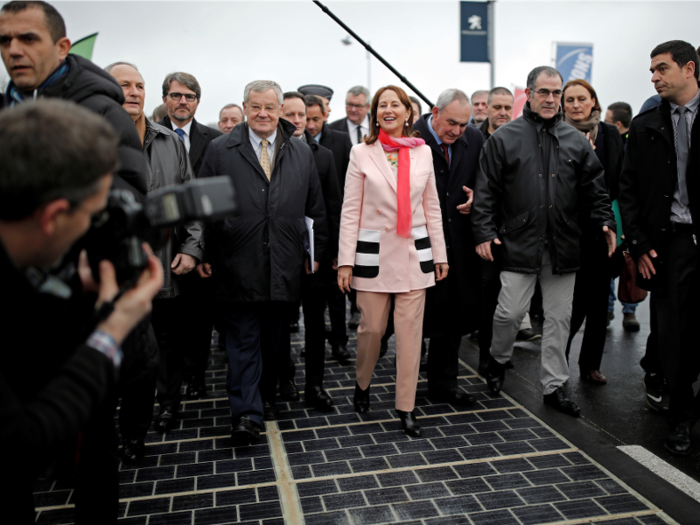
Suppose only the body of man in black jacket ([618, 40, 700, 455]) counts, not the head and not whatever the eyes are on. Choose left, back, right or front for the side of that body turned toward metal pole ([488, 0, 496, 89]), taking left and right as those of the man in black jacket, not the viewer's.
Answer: back

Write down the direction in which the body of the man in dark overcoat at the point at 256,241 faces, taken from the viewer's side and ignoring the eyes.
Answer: toward the camera

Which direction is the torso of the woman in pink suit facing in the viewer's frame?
toward the camera

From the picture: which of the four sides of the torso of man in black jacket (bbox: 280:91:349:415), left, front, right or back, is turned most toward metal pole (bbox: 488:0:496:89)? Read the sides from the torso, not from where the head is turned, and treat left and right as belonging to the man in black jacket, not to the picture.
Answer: back

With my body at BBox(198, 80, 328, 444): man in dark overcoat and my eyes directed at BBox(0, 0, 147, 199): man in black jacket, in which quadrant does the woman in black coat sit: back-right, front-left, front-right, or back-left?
back-left

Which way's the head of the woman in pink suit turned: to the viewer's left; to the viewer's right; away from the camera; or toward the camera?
toward the camera

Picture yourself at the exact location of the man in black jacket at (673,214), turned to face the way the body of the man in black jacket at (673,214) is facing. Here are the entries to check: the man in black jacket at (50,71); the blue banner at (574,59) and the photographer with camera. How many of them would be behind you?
1

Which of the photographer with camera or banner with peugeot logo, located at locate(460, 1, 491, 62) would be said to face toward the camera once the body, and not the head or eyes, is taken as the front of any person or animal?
the banner with peugeot logo

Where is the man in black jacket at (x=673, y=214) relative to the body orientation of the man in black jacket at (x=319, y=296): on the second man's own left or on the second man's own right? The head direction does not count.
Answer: on the second man's own left

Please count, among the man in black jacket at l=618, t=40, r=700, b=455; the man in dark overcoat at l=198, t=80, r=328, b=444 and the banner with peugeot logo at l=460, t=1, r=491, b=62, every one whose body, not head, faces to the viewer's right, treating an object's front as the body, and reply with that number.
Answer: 0

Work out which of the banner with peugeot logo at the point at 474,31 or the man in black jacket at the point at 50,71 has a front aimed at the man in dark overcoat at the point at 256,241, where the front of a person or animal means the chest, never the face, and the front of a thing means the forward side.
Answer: the banner with peugeot logo

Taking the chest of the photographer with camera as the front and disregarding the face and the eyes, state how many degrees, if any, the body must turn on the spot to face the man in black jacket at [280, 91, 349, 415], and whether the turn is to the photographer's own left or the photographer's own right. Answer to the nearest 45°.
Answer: approximately 45° to the photographer's own left

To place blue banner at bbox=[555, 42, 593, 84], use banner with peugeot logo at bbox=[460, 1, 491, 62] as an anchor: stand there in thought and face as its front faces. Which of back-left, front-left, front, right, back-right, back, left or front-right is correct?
left

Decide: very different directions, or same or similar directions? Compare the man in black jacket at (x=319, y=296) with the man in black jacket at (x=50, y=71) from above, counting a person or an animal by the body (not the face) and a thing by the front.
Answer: same or similar directions

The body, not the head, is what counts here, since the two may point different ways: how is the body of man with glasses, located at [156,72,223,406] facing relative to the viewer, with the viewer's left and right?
facing the viewer

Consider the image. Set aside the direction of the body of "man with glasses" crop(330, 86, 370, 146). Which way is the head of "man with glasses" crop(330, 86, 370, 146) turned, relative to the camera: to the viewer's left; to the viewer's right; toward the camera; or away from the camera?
toward the camera
